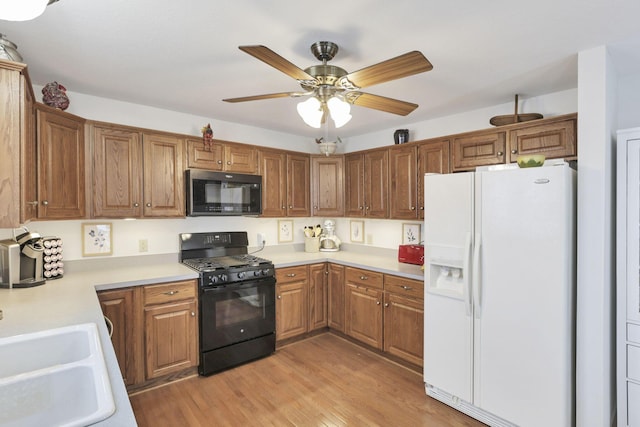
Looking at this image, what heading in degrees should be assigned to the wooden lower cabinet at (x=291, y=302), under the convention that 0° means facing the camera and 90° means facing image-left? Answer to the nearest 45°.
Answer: approximately 315°

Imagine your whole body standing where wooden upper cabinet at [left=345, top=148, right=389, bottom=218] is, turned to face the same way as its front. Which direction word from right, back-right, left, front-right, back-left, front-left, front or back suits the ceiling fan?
front-left

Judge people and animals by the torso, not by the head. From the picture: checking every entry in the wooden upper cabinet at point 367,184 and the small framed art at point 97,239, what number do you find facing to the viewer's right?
0

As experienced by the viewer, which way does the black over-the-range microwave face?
facing the viewer and to the right of the viewer

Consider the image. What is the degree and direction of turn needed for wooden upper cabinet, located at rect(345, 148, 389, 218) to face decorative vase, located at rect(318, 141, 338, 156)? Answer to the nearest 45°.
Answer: approximately 45° to its right
